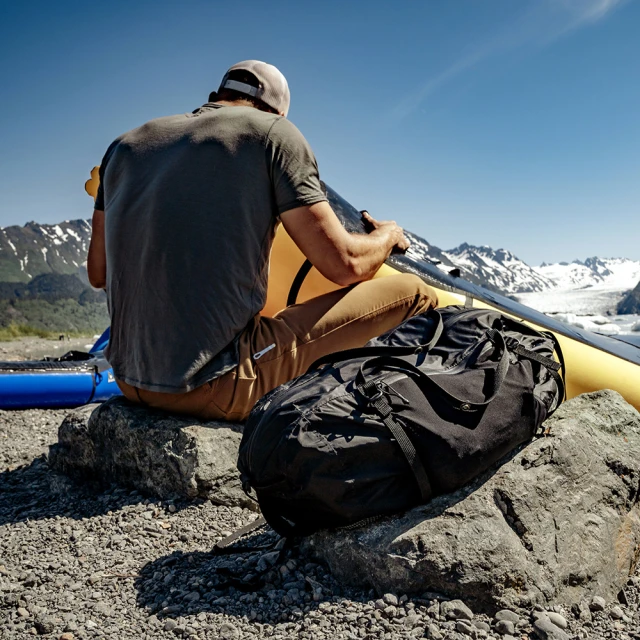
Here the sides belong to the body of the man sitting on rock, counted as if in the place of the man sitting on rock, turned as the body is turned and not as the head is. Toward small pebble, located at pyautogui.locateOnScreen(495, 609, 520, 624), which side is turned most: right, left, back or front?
right

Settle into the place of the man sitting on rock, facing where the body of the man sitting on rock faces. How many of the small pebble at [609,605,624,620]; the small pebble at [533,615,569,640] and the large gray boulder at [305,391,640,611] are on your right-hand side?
3

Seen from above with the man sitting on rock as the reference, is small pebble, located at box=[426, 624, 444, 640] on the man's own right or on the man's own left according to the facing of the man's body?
on the man's own right

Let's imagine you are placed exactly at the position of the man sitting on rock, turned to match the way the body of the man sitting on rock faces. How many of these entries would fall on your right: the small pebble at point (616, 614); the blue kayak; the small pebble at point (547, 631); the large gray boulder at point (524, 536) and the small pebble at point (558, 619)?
4

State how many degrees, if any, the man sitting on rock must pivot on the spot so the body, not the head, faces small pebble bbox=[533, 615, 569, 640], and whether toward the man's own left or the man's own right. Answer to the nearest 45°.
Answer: approximately 90° to the man's own right

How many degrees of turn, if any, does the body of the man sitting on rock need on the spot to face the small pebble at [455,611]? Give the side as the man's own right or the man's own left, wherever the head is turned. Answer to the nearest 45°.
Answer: approximately 90° to the man's own right

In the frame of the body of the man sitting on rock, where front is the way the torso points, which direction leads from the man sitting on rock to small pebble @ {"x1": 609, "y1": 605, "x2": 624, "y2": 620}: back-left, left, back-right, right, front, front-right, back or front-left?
right

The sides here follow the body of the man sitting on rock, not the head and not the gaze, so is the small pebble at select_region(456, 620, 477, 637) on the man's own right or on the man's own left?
on the man's own right

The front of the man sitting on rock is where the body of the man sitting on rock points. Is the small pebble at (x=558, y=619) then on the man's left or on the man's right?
on the man's right

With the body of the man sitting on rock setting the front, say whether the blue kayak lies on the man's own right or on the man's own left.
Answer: on the man's own left

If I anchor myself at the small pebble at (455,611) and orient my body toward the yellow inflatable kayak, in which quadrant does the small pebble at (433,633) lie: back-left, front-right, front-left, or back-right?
back-left

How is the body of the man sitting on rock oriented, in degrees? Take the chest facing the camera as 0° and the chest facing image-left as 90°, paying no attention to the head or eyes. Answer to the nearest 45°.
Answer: approximately 225°
